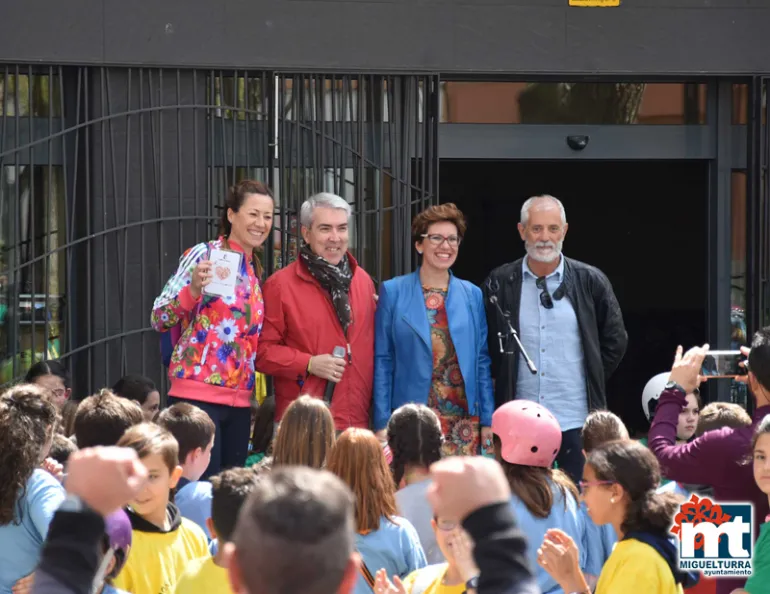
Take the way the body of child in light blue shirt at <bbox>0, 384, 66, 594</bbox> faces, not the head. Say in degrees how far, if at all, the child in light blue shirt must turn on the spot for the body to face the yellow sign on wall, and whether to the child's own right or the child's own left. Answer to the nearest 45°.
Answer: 0° — they already face it

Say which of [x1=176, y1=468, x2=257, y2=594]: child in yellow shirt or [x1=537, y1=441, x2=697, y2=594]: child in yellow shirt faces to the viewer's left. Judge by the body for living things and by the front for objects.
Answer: [x1=537, y1=441, x2=697, y2=594]: child in yellow shirt

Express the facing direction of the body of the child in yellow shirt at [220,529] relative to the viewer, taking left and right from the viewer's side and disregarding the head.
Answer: facing away from the viewer

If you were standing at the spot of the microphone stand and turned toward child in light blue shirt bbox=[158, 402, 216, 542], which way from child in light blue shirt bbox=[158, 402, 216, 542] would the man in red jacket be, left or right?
right

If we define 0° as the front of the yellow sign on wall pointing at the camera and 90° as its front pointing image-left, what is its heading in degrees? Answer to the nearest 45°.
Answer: approximately 0°

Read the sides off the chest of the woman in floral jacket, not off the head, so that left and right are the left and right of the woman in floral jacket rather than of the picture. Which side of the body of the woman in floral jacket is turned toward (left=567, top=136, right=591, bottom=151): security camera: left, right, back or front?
left

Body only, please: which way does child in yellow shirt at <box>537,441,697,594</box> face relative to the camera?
to the viewer's left

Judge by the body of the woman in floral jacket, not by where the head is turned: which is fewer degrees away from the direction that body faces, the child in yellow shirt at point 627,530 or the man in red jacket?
the child in yellow shirt

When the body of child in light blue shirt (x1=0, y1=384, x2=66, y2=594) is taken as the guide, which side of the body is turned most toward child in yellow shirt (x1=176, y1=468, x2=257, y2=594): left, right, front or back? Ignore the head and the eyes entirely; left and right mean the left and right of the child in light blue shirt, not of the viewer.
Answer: right

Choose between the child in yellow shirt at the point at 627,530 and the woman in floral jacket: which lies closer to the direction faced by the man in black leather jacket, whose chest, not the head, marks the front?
the child in yellow shirt
